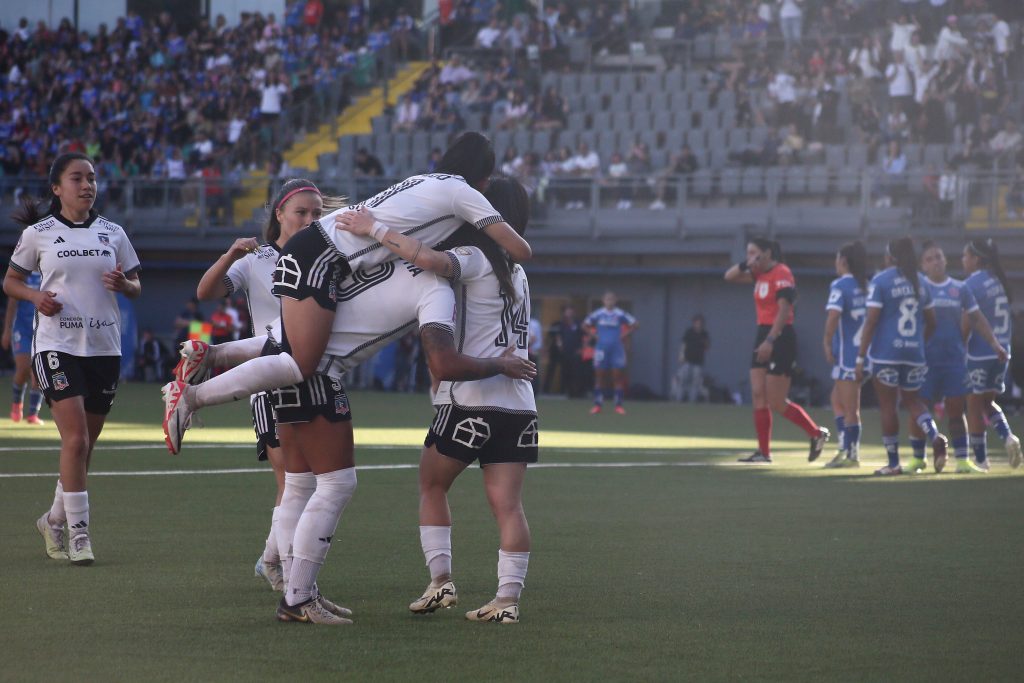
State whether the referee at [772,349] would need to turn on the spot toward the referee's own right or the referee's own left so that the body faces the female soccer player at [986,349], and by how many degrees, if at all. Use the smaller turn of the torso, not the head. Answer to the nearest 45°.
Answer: approximately 180°

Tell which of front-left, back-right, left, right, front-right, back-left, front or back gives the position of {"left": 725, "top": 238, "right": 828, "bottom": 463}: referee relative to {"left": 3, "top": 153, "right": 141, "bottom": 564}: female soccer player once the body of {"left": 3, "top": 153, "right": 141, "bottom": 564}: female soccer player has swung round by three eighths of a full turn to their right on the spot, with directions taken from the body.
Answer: back-right

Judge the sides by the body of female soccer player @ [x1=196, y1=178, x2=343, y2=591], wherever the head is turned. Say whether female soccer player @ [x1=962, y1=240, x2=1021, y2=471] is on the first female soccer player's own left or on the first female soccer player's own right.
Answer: on the first female soccer player's own left

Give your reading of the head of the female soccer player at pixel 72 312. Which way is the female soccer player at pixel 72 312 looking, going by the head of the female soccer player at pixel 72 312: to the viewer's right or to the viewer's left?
to the viewer's right

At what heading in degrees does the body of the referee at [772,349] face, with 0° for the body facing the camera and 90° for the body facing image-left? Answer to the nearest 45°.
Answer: approximately 90°

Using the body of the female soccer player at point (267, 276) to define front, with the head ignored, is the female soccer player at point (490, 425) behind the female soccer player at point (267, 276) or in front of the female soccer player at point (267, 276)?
in front

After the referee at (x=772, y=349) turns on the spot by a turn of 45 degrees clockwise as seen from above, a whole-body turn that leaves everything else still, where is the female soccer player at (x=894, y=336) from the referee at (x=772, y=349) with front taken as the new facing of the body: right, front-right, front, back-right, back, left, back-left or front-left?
back

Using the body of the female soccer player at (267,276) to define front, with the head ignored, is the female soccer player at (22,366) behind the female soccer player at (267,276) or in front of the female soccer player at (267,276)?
behind

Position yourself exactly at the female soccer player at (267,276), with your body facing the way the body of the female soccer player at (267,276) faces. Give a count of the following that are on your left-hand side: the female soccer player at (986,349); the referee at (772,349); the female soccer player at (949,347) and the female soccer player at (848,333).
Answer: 4

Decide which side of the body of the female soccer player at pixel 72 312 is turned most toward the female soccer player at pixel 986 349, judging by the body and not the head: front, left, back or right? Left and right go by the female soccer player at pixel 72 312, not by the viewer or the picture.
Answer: left
